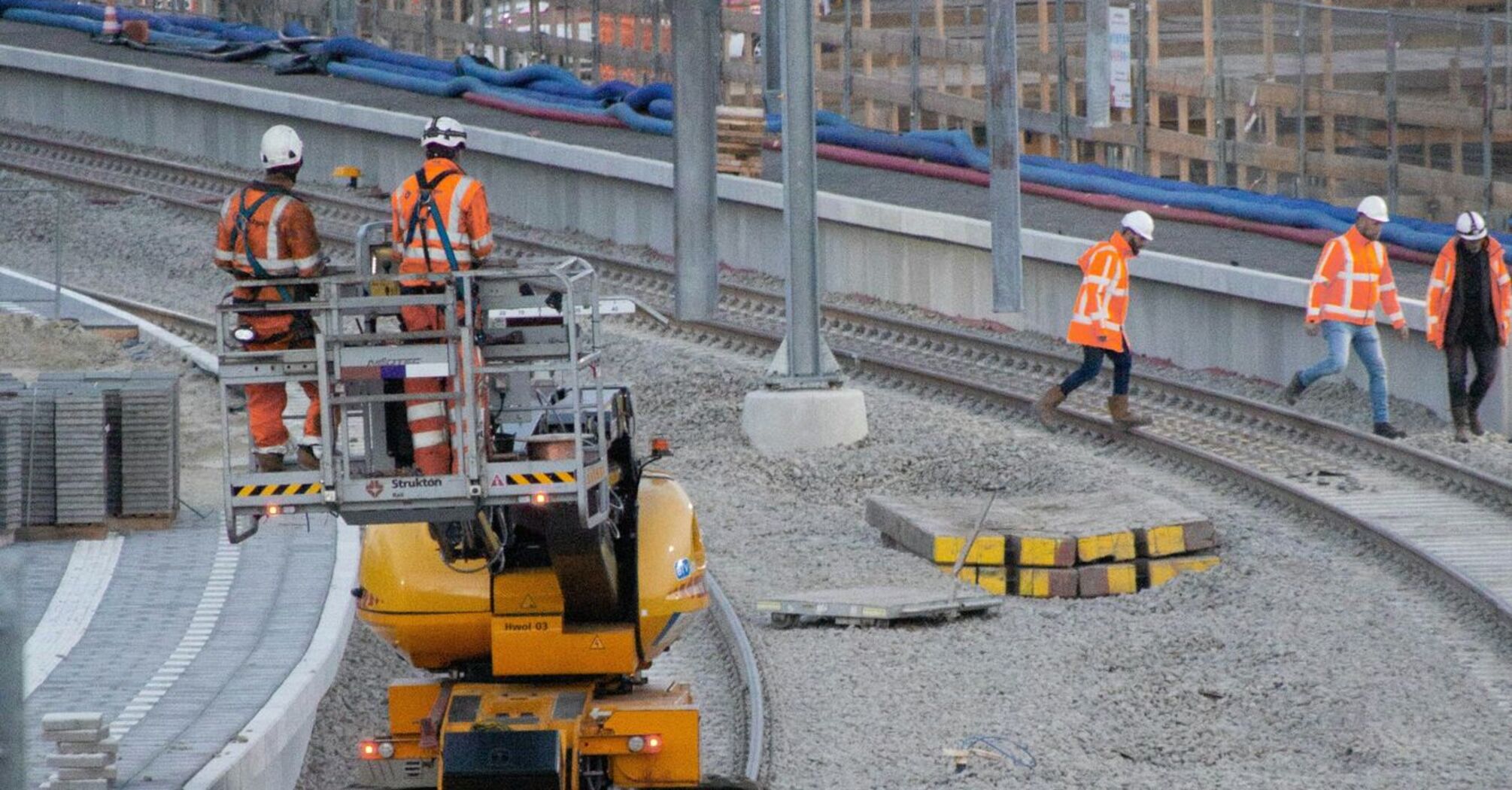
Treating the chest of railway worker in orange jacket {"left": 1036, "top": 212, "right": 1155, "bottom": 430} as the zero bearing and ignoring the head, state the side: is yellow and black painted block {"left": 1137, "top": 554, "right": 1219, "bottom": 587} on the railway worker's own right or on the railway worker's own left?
on the railway worker's own right

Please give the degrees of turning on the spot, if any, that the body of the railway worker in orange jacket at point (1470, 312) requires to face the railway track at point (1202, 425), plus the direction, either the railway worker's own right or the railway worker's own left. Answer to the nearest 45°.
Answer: approximately 90° to the railway worker's own right

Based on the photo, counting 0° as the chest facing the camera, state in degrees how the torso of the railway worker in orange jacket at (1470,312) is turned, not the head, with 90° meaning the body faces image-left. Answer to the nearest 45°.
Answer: approximately 0°

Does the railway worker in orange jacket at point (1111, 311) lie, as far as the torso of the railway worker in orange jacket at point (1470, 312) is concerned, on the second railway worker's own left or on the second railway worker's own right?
on the second railway worker's own right

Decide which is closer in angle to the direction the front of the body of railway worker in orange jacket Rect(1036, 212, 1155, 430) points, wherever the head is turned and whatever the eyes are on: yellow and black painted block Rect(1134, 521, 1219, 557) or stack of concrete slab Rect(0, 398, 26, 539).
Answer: the yellow and black painted block

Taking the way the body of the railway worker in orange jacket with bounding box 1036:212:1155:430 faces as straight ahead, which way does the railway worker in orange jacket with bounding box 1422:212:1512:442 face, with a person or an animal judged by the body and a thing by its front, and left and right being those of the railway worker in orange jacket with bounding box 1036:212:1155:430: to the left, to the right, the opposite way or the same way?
to the right

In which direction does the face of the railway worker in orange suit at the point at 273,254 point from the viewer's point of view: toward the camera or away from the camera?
away from the camera

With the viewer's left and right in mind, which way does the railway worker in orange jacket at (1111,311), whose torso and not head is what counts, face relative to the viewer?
facing to the right of the viewer

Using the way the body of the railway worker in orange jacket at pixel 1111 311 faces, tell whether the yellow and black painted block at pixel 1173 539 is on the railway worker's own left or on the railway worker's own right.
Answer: on the railway worker's own right

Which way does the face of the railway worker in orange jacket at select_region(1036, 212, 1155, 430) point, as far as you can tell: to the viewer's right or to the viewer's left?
to the viewer's right

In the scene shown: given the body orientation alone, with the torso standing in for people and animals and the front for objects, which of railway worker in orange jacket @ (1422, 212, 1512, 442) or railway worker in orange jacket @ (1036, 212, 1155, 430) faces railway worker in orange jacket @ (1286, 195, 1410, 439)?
railway worker in orange jacket @ (1036, 212, 1155, 430)

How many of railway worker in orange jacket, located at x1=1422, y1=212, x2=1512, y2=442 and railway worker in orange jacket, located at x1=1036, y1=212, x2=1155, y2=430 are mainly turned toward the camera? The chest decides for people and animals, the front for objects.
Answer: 1

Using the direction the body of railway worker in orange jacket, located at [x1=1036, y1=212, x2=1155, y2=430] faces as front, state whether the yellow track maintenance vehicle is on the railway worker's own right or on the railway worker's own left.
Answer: on the railway worker's own right
